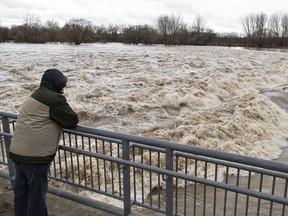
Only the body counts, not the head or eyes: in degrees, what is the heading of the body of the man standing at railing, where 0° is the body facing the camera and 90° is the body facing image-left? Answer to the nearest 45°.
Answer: approximately 225°

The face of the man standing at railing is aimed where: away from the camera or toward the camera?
away from the camera
